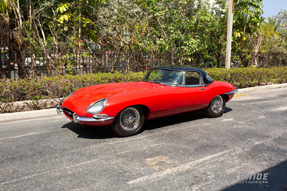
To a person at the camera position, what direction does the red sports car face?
facing the viewer and to the left of the viewer

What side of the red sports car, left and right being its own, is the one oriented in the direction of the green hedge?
right

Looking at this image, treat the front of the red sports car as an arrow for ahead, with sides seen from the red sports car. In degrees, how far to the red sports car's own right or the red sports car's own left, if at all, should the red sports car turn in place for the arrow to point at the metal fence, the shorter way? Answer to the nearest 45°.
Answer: approximately 90° to the red sports car's own right
